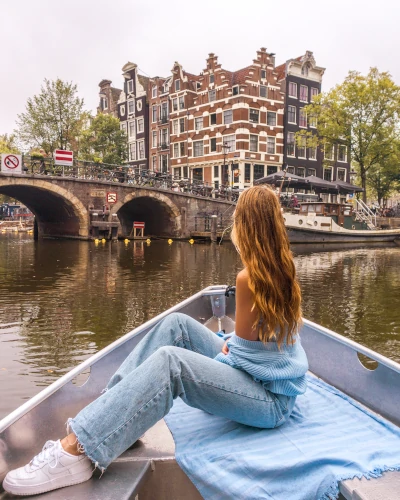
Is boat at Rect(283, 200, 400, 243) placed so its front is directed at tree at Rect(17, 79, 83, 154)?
yes

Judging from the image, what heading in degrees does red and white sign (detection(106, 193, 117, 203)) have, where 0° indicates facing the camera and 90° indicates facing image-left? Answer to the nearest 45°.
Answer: approximately 0°

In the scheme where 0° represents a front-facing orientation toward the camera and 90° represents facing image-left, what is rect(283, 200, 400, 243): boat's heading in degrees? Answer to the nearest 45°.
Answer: approximately 90°

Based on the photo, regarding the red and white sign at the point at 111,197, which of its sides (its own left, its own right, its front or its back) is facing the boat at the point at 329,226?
left

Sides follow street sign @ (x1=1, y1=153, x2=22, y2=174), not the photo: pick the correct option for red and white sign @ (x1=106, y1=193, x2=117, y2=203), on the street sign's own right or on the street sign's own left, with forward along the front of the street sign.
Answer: on the street sign's own left

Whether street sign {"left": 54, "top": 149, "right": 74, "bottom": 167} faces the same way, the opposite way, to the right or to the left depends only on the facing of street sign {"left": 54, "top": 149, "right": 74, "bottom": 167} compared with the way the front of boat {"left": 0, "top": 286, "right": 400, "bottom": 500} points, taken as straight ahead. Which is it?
the opposite way

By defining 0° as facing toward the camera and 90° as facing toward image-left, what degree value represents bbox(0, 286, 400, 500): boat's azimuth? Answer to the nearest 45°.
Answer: approximately 180°

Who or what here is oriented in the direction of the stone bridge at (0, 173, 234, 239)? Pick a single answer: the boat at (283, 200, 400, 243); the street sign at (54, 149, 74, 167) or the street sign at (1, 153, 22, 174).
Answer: the boat

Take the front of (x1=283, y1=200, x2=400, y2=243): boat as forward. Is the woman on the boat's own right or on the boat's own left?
on the boat's own left
